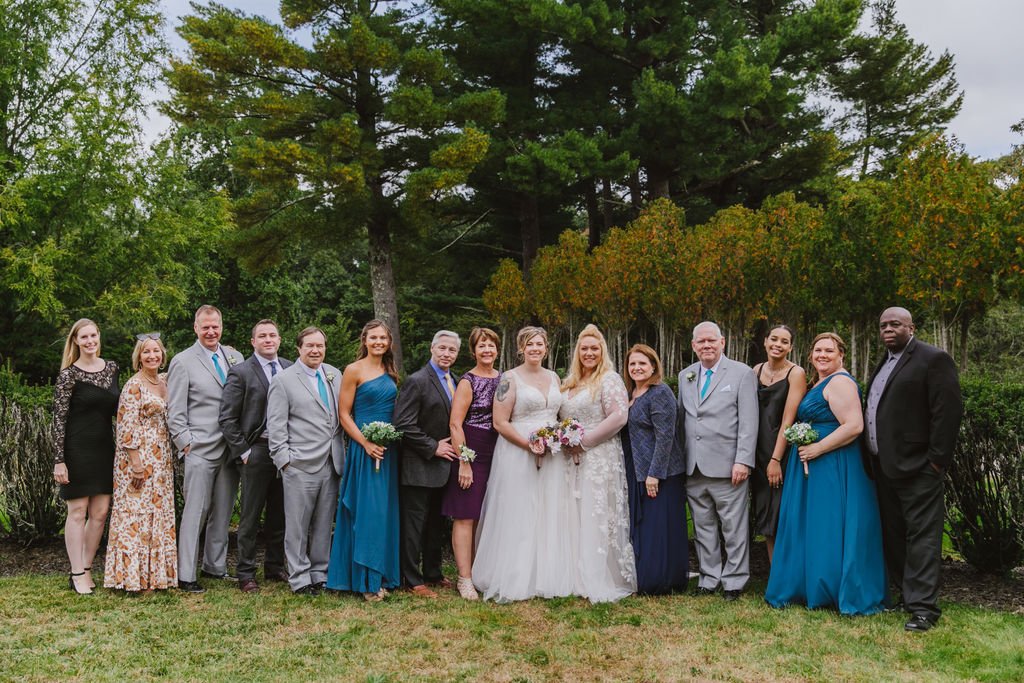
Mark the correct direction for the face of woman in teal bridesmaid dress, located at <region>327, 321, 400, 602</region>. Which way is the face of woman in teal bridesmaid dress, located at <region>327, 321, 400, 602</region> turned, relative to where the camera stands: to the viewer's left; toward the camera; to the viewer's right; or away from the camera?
toward the camera

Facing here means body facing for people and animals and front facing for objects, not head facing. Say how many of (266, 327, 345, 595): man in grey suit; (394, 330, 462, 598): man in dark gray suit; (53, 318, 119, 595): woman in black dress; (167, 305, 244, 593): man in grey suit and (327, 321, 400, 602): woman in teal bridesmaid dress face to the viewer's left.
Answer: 0

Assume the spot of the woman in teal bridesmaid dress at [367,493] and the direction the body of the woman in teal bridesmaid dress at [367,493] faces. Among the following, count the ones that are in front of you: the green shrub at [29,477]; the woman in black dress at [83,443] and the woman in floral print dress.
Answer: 0

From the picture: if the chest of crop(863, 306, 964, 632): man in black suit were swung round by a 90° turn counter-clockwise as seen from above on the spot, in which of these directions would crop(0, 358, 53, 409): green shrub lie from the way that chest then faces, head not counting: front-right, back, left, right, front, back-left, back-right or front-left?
back-right

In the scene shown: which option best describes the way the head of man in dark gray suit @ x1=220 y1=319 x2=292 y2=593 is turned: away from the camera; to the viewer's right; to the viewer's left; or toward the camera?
toward the camera

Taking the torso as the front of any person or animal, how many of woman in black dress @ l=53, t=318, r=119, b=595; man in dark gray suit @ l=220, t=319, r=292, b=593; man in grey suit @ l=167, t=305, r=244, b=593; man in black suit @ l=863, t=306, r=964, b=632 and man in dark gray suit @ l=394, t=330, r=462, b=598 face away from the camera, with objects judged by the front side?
0

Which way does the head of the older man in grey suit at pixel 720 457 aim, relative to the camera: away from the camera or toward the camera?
toward the camera

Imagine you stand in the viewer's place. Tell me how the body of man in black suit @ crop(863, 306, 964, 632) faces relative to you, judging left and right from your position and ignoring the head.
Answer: facing the viewer and to the left of the viewer

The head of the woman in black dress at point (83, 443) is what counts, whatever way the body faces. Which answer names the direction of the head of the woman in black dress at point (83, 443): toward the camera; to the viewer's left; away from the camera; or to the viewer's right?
toward the camera

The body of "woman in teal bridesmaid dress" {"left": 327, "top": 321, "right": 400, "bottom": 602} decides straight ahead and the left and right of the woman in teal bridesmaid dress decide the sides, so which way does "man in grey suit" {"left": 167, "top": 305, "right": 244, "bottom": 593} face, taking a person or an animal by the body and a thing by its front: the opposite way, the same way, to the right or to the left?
the same way

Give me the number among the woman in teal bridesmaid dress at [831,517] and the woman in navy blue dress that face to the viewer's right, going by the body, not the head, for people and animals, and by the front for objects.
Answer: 0

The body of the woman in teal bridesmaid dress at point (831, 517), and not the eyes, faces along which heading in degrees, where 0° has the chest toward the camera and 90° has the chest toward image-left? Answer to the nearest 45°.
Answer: approximately 45°

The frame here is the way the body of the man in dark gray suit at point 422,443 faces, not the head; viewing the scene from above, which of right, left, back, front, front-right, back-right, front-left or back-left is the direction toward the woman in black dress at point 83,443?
back-right

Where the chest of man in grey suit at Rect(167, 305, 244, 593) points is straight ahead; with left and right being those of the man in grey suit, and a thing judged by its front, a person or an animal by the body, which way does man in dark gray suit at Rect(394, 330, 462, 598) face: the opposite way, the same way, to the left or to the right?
the same way

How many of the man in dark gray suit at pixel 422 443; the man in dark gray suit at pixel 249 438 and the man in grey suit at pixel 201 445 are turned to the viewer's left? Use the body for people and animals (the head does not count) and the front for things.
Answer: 0

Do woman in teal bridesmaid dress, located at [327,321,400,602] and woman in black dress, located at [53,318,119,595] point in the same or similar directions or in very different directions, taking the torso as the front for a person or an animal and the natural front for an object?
same or similar directions

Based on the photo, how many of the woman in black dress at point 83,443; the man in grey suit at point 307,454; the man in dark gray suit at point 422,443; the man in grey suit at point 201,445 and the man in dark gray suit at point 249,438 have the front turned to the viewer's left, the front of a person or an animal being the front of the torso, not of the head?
0

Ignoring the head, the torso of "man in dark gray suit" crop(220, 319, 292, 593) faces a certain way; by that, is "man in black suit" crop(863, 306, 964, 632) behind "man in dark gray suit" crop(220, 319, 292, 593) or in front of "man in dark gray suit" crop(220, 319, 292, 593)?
in front
